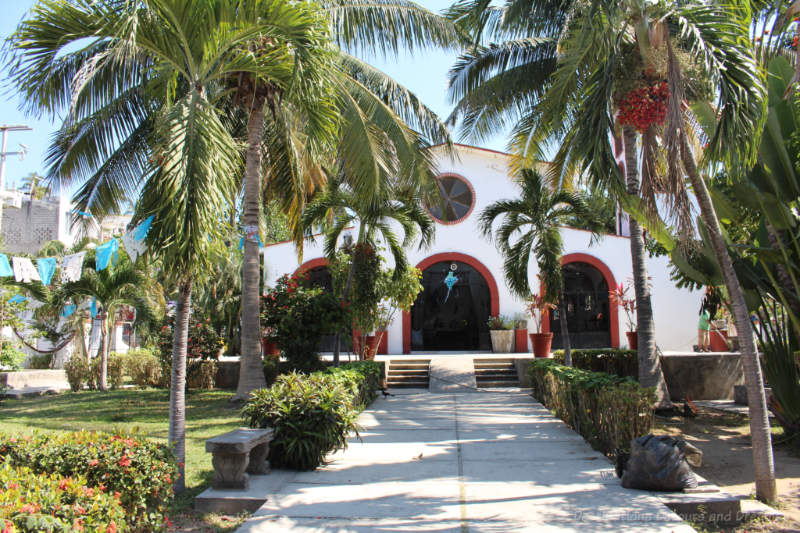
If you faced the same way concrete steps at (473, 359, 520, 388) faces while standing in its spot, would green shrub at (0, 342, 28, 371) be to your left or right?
on your right

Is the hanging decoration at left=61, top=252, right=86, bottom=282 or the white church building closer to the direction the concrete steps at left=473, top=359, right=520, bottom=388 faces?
the hanging decoration

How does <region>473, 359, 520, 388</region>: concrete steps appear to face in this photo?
toward the camera

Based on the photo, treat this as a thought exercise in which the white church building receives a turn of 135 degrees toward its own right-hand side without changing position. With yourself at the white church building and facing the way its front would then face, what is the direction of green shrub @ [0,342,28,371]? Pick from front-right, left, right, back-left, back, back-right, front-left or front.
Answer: front-left

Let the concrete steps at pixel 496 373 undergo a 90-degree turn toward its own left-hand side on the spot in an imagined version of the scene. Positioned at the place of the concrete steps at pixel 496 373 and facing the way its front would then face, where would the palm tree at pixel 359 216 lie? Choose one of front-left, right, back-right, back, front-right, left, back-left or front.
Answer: back-right

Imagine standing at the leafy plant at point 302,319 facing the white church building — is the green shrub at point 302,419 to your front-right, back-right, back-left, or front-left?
back-right

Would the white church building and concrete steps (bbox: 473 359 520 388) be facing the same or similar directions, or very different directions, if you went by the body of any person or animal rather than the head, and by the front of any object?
same or similar directions

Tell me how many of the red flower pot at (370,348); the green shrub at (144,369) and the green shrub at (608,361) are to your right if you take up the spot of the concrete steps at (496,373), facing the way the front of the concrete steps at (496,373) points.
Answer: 2

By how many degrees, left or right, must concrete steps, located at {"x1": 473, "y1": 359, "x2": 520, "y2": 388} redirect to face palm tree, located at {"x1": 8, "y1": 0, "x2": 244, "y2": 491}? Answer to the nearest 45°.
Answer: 0° — it already faces it

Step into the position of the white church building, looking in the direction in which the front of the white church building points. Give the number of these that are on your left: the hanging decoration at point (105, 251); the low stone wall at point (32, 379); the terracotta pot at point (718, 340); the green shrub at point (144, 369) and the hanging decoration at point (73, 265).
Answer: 1

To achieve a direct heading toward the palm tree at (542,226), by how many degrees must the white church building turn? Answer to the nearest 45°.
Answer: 0° — it already faces it

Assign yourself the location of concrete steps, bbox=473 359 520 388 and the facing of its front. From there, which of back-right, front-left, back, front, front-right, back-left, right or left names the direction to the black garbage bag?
front

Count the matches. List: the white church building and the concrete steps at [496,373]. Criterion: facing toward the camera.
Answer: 2

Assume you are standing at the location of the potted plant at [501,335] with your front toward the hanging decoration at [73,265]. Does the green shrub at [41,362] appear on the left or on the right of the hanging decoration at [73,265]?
right

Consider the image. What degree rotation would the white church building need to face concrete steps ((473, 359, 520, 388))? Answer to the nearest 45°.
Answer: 0° — it already faces it

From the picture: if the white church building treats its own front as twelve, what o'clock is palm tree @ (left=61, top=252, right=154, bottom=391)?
The palm tree is roughly at 2 o'clock from the white church building.
